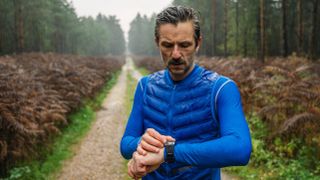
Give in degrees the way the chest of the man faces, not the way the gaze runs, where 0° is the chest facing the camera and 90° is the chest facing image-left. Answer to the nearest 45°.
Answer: approximately 45°
